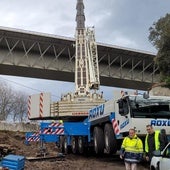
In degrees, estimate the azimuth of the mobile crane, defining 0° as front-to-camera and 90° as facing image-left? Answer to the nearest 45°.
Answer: approximately 315°
